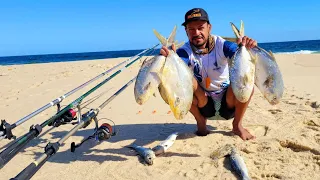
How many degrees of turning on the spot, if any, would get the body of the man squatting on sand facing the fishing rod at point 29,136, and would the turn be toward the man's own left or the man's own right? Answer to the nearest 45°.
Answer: approximately 45° to the man's own right

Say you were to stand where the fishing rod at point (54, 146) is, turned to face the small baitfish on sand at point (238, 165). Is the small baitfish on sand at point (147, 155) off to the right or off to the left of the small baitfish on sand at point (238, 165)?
left

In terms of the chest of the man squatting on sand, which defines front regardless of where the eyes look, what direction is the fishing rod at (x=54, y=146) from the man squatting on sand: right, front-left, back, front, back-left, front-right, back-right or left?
front-right

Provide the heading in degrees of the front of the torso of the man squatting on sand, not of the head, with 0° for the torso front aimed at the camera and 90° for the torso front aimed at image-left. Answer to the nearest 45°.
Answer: approximately 0°
